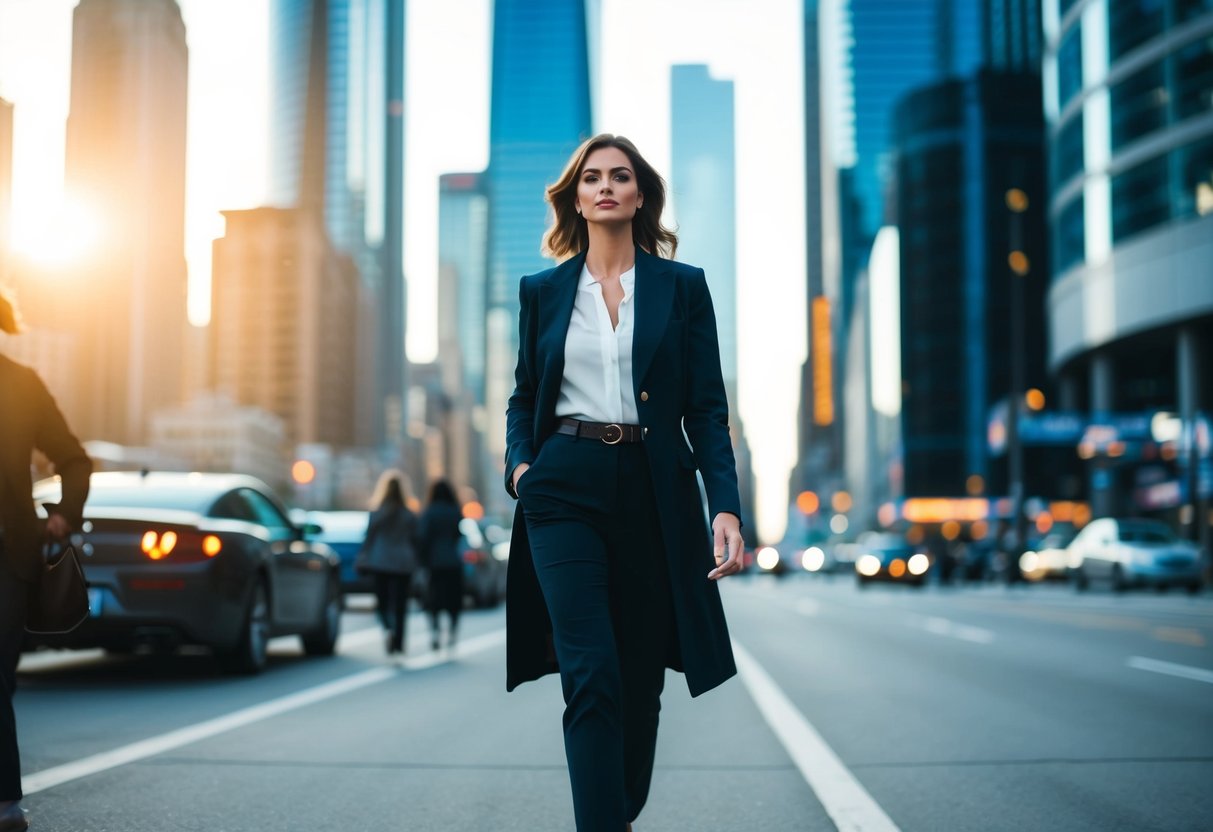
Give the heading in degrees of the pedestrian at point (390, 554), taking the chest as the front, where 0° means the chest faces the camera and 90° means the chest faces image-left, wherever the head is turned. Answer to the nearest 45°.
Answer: approximately 180°

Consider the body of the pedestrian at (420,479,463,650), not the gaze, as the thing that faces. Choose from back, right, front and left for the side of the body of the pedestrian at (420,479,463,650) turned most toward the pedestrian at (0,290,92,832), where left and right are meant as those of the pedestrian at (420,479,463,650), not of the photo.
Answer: back

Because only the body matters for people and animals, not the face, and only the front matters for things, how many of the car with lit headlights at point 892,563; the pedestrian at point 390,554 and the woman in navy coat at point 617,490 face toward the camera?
2

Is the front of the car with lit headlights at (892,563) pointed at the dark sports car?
yes

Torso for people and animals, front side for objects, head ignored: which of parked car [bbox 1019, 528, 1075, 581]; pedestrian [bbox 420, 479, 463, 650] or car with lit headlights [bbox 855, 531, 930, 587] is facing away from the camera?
the pedestrian

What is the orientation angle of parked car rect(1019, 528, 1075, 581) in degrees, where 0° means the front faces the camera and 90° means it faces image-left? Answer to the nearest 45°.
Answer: approximately 45°

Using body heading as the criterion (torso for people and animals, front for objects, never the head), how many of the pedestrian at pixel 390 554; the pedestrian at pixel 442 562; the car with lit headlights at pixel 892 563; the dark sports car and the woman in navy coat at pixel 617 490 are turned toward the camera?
2

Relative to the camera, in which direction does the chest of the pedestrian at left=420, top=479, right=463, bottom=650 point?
away from the camera

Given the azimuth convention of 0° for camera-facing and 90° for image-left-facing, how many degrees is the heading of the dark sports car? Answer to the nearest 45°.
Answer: approximately 225°

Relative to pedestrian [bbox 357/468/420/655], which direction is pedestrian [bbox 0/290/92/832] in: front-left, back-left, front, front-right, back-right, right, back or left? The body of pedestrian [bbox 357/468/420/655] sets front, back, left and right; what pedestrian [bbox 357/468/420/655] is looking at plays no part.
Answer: back

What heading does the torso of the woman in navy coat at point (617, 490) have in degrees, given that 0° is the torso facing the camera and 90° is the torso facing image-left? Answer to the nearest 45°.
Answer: approximately 0°
